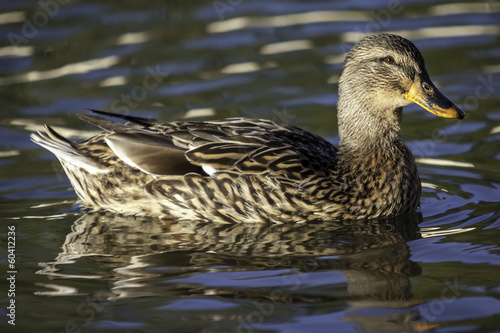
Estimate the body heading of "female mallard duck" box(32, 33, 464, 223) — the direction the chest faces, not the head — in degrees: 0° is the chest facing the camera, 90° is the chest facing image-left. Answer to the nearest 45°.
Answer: approximately 270°
